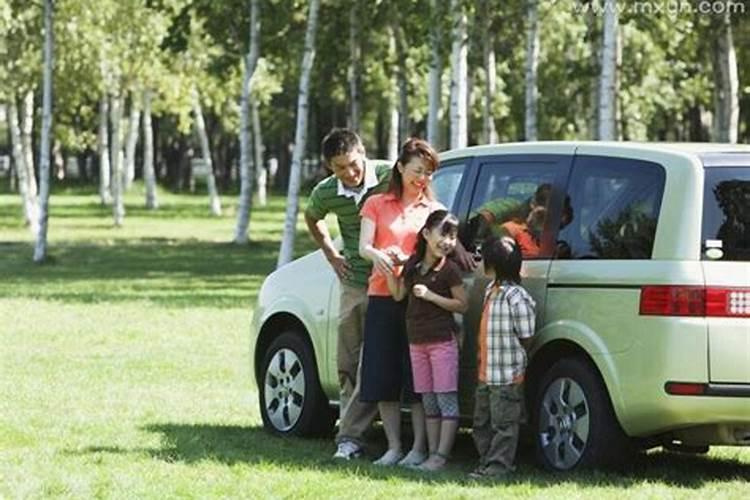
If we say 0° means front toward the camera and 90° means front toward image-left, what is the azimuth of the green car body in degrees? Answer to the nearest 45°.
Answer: approximately 135°

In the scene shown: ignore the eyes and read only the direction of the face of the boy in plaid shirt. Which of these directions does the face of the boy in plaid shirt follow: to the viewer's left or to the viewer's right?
to the viewer's left

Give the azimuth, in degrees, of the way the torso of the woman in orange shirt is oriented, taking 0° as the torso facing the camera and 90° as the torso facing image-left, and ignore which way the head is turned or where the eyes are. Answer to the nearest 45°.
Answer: approximately 315°

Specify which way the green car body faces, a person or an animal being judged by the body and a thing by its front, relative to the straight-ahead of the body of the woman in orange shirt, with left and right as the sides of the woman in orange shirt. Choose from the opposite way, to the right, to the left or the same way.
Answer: the opposite way

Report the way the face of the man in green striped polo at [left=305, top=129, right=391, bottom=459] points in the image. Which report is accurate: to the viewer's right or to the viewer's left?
to the viewer's right
